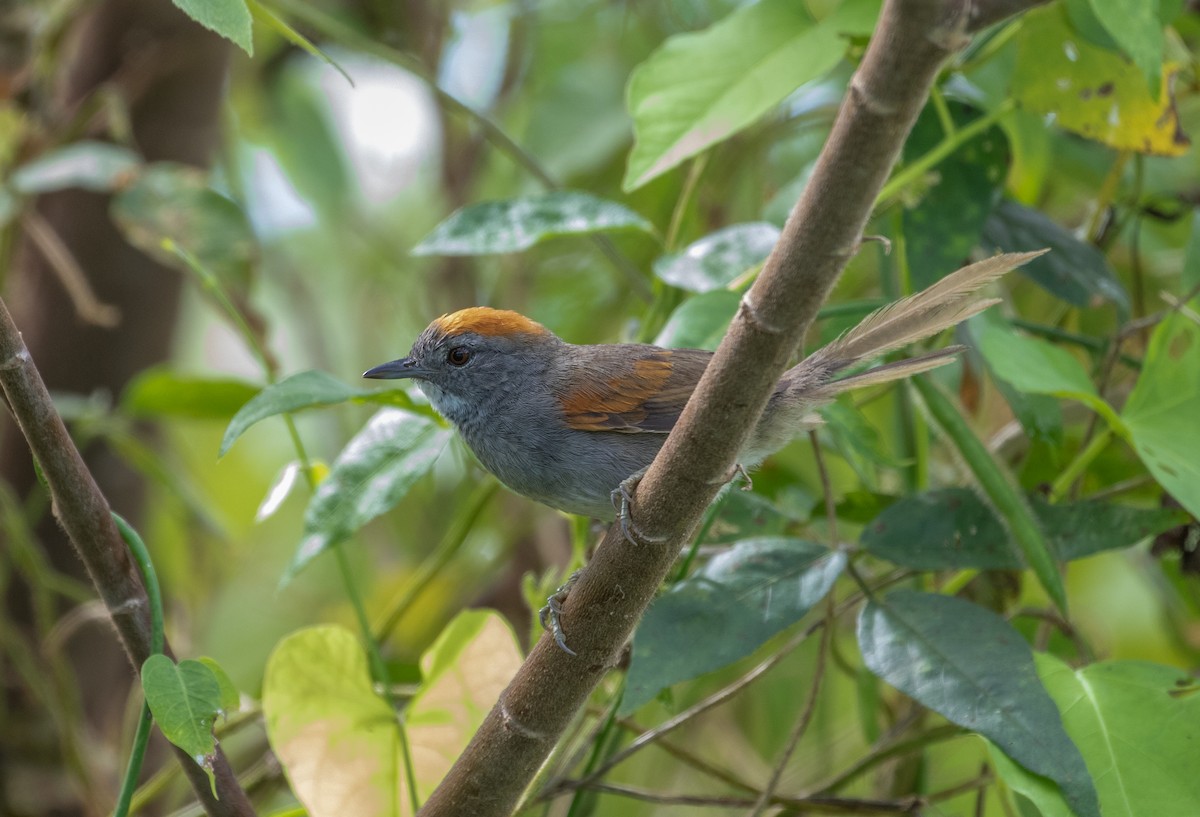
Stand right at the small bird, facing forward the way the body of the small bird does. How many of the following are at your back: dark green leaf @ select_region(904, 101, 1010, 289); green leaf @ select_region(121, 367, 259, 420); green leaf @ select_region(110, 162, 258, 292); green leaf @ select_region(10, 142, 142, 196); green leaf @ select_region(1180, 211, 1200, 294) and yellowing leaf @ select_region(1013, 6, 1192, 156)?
3

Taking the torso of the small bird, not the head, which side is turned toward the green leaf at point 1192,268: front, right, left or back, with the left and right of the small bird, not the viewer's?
back

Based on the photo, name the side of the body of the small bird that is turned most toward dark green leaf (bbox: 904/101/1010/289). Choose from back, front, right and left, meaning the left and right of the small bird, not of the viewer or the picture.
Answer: back

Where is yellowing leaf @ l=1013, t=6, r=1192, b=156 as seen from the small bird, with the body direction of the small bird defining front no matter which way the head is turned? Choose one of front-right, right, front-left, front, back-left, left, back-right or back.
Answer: back

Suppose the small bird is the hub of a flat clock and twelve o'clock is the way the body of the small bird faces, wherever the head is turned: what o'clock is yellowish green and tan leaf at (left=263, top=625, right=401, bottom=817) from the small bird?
The yellowish green and tan leaf is roughly at 11 o'clock from the small bird.

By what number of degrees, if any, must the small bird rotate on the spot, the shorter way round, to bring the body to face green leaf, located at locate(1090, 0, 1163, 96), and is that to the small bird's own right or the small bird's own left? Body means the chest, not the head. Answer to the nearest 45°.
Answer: approximately 135° to the small bird's own right

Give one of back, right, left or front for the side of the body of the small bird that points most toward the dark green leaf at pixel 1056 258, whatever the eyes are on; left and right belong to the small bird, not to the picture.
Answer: back

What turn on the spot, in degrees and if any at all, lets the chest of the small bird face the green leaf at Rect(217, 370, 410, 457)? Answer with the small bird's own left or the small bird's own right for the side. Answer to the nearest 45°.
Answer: approximately 45° to the small bird's own left

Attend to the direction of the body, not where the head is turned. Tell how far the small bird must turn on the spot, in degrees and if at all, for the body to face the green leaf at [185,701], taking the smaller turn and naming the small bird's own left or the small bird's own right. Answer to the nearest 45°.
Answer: approximately 45° to the small bird's own left

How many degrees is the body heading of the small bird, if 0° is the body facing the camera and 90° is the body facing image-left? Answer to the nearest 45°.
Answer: approximately 90°

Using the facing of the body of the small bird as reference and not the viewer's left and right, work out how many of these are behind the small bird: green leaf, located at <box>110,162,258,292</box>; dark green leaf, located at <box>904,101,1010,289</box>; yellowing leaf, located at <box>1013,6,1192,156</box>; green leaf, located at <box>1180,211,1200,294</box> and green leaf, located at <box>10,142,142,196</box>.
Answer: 3

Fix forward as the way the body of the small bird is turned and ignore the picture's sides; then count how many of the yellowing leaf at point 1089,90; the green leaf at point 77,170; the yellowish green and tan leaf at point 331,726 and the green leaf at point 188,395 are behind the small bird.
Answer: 1

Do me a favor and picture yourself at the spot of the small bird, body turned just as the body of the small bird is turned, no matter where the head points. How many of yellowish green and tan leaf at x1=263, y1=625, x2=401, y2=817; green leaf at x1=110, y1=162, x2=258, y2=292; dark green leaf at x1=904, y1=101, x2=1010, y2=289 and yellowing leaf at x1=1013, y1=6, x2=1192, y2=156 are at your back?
2

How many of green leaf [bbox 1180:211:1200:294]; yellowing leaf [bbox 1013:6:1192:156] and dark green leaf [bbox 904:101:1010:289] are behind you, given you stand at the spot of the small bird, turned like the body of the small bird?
3

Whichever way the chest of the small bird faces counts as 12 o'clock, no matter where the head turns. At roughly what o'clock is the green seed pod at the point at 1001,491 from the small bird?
The green seed pod is roughly at 7 o'clock from the small bird.

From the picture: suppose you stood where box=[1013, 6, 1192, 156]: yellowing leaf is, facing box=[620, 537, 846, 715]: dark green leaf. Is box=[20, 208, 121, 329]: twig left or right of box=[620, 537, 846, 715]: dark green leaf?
right
